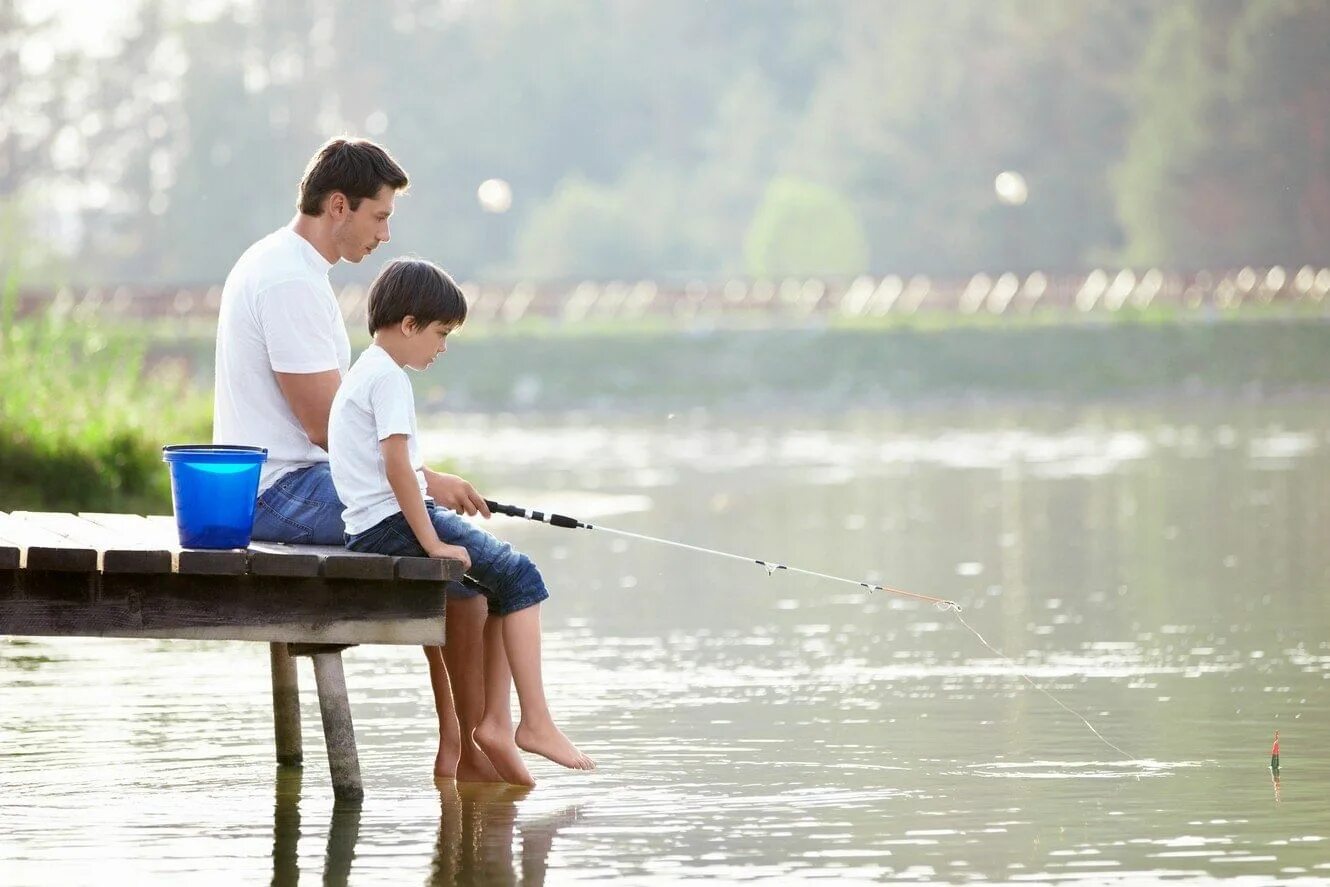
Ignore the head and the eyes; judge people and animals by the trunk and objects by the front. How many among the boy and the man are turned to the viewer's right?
2

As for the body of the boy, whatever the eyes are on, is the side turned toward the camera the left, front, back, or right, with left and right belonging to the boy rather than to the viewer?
right

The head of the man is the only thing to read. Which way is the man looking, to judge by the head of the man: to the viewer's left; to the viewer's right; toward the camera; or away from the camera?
to the viewer's right

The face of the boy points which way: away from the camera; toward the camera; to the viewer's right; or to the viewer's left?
to the viewer's right

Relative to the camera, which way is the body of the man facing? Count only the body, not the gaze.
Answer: to the viewer's right
